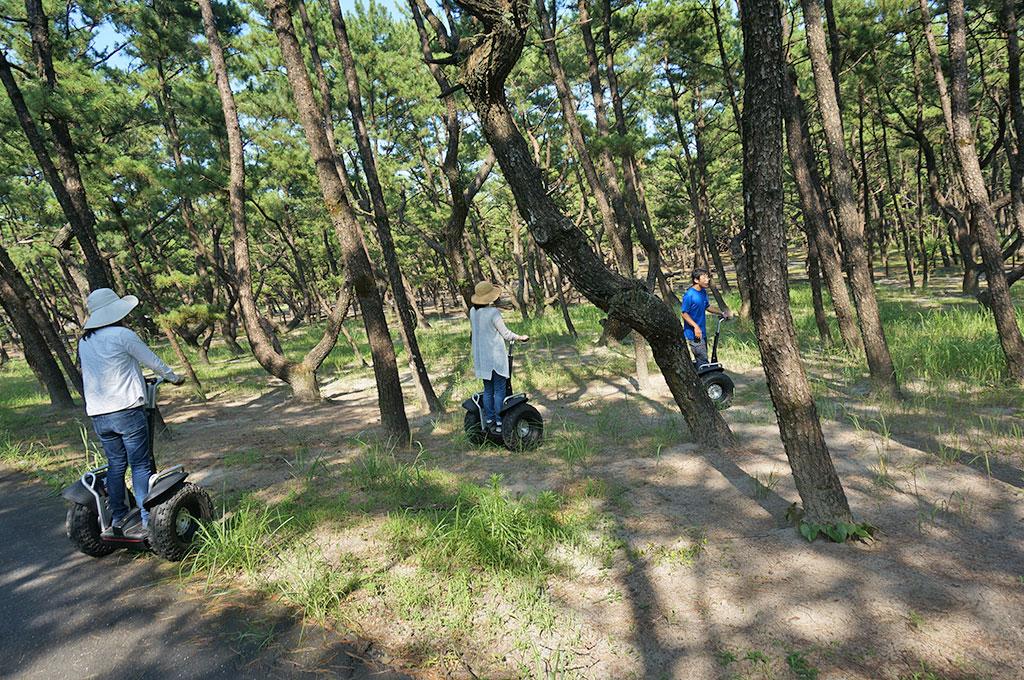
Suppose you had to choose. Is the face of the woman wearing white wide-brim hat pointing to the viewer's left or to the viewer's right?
to the viewer's right

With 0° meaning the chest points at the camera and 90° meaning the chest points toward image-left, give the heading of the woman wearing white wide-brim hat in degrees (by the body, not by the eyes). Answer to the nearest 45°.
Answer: approximately 225°

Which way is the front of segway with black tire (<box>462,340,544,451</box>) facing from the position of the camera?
facing away from the viewer and to the right of the viewer

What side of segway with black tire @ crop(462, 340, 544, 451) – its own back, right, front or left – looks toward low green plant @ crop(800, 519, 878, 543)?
right

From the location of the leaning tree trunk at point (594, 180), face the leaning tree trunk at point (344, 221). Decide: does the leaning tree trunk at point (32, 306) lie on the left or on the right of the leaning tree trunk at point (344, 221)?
right

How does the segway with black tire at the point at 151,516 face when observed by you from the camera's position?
facing away from the viewer and to the right of the viewer

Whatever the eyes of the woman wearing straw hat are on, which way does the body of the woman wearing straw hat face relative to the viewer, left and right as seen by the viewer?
facing away from the viewer and to the right of the viewer
